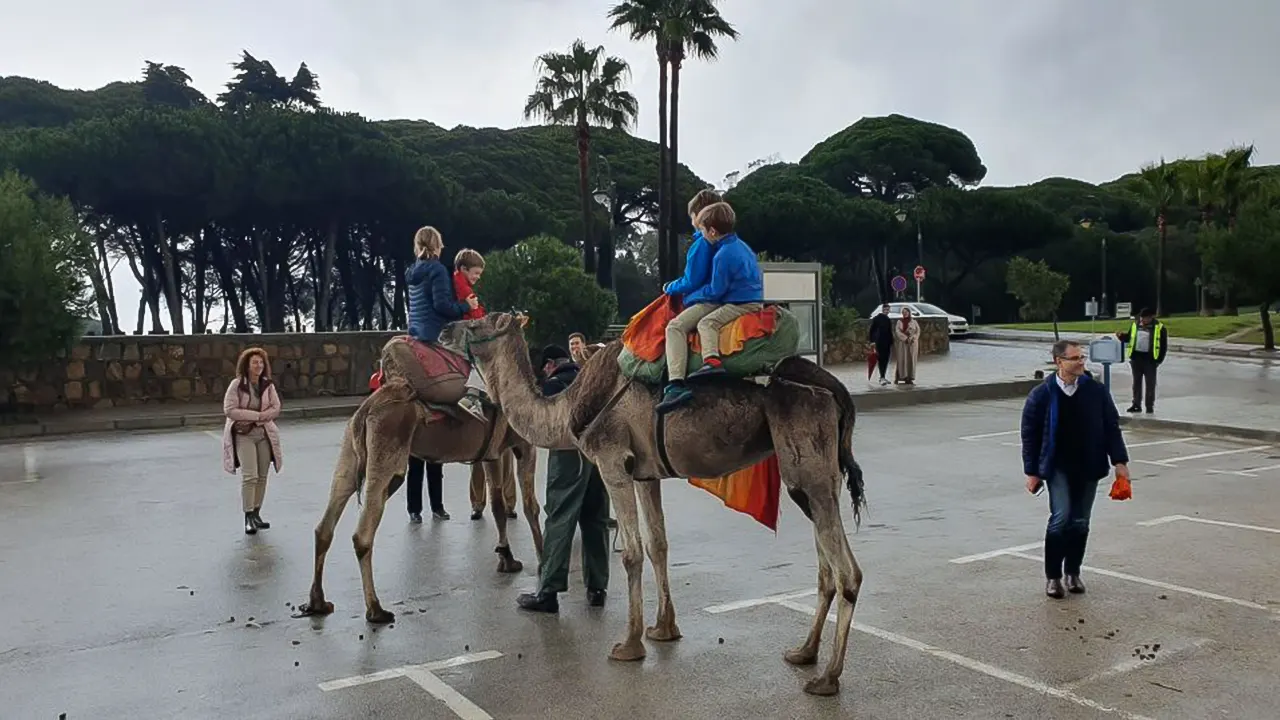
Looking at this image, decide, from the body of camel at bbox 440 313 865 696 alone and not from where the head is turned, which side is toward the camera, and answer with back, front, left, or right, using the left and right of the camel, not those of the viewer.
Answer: left

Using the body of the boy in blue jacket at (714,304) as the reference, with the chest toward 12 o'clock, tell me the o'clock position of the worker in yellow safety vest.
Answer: The worker in yellow safety vest is roughly at 4 o'clock from the boy in blue jacket.

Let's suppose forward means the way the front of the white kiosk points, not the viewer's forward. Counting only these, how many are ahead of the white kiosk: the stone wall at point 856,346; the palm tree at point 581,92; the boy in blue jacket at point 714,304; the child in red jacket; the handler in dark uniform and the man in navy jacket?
4

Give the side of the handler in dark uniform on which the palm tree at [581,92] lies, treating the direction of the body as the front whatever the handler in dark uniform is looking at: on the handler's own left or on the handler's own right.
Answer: on the handler's own right

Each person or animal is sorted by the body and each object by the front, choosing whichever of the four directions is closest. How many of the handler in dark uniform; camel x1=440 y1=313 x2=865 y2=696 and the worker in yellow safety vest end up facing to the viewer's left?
2

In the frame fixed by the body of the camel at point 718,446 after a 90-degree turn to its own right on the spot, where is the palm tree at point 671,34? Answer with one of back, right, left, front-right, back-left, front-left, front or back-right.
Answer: front

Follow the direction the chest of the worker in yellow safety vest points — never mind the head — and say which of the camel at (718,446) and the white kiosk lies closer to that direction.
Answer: the camel

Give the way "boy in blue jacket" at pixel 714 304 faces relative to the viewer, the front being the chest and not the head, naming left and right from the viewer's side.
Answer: facing to the left of the viewer

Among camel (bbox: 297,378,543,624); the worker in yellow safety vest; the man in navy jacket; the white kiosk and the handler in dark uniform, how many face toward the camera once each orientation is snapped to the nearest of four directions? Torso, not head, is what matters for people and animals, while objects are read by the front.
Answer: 3

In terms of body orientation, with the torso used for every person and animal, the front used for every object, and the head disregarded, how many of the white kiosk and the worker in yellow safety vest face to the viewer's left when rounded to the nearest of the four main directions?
0

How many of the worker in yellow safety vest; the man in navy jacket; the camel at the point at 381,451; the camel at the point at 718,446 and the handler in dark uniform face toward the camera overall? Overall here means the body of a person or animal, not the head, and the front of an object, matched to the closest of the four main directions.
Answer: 2

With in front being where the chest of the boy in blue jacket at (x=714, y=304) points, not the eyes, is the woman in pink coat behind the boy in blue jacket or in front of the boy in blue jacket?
in front

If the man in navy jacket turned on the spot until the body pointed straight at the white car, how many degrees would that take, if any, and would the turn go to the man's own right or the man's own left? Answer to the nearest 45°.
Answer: approximately 180°

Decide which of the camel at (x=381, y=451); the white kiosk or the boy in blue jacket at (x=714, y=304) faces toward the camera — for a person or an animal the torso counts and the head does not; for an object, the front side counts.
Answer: the white kiosk

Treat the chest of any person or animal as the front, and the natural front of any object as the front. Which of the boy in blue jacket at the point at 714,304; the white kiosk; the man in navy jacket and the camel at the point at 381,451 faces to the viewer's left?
the boy in blue jacket

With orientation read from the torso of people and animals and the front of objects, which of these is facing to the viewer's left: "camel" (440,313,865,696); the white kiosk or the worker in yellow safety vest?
the camel
